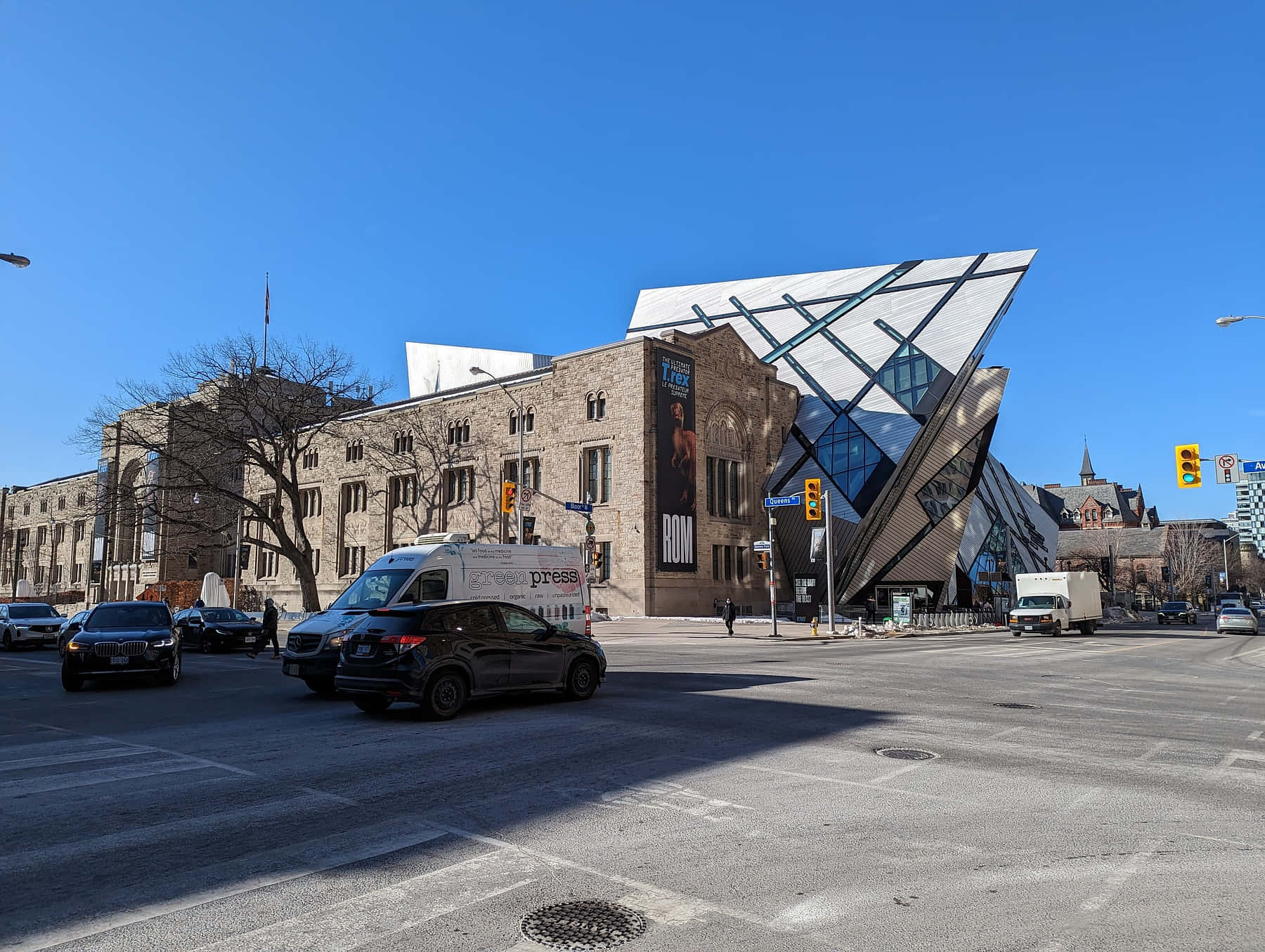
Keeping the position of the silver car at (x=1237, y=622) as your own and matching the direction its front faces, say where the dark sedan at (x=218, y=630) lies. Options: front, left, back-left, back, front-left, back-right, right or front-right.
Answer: back-left

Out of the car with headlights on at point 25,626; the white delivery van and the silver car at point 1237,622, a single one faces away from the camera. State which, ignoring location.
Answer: the silver car at point 1237,622

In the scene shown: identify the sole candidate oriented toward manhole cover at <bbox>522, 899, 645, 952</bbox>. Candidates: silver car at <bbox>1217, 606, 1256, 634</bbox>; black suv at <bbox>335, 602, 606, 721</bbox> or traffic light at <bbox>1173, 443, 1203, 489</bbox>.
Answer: the traffic light

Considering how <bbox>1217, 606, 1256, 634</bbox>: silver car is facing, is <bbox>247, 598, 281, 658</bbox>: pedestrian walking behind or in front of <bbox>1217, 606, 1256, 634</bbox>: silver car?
behind

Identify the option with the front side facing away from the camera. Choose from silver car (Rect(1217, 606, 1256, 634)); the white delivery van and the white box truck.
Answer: the silver car

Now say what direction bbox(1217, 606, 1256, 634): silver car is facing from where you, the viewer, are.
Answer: facing away from the viewer

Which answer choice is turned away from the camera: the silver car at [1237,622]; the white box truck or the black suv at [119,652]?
the silver car
